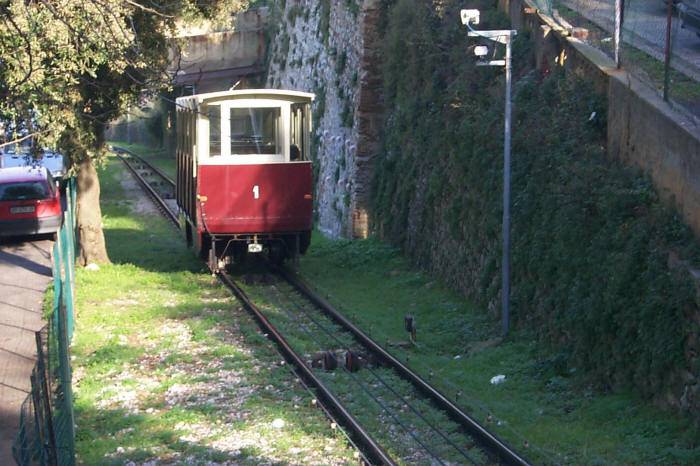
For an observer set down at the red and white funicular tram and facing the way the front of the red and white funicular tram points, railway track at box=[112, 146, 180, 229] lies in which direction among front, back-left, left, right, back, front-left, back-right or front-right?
back

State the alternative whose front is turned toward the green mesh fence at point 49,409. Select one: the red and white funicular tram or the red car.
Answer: the red and white funicular tram

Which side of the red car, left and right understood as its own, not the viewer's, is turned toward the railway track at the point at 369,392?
back

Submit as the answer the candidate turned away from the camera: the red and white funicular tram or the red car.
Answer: the red car

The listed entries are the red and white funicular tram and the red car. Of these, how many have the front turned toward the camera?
1

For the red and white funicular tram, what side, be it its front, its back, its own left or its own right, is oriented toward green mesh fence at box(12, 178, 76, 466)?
front

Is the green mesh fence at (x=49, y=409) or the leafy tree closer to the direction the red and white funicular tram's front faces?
the green mesh fence

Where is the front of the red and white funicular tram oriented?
toward the camera

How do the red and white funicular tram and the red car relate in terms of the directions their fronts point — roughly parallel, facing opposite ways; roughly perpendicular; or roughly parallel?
roughly parallel, facing opposite ways

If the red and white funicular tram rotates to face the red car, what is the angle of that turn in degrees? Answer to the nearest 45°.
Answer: approximately 135° to its right

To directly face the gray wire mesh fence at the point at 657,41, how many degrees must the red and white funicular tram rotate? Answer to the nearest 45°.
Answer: approximately 45° to its left

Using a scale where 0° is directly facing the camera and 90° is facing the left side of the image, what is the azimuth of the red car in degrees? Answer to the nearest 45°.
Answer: approximately 180°

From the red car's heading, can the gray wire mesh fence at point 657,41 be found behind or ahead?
behind
